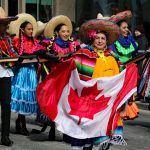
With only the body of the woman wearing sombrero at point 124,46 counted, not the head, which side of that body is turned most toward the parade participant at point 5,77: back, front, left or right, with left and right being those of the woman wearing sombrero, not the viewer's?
right

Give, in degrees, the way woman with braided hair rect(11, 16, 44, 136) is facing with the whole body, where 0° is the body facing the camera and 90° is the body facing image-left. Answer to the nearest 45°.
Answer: approximately 315°

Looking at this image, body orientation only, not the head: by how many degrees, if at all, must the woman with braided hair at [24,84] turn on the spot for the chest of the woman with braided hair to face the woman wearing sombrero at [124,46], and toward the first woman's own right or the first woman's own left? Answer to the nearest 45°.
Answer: approximately 45° to the first woman's own left

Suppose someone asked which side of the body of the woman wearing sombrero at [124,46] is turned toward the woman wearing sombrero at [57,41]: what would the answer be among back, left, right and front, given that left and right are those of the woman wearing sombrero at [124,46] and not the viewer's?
right

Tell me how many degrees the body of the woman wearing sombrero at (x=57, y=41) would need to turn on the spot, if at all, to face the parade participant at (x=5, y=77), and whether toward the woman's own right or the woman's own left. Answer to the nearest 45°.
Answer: approximately 90° to the woman's own right

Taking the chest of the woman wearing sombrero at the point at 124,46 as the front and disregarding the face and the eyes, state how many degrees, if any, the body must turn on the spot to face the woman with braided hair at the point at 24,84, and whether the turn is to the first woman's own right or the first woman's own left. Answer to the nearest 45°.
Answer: approximately 135° to the first woman's own right
